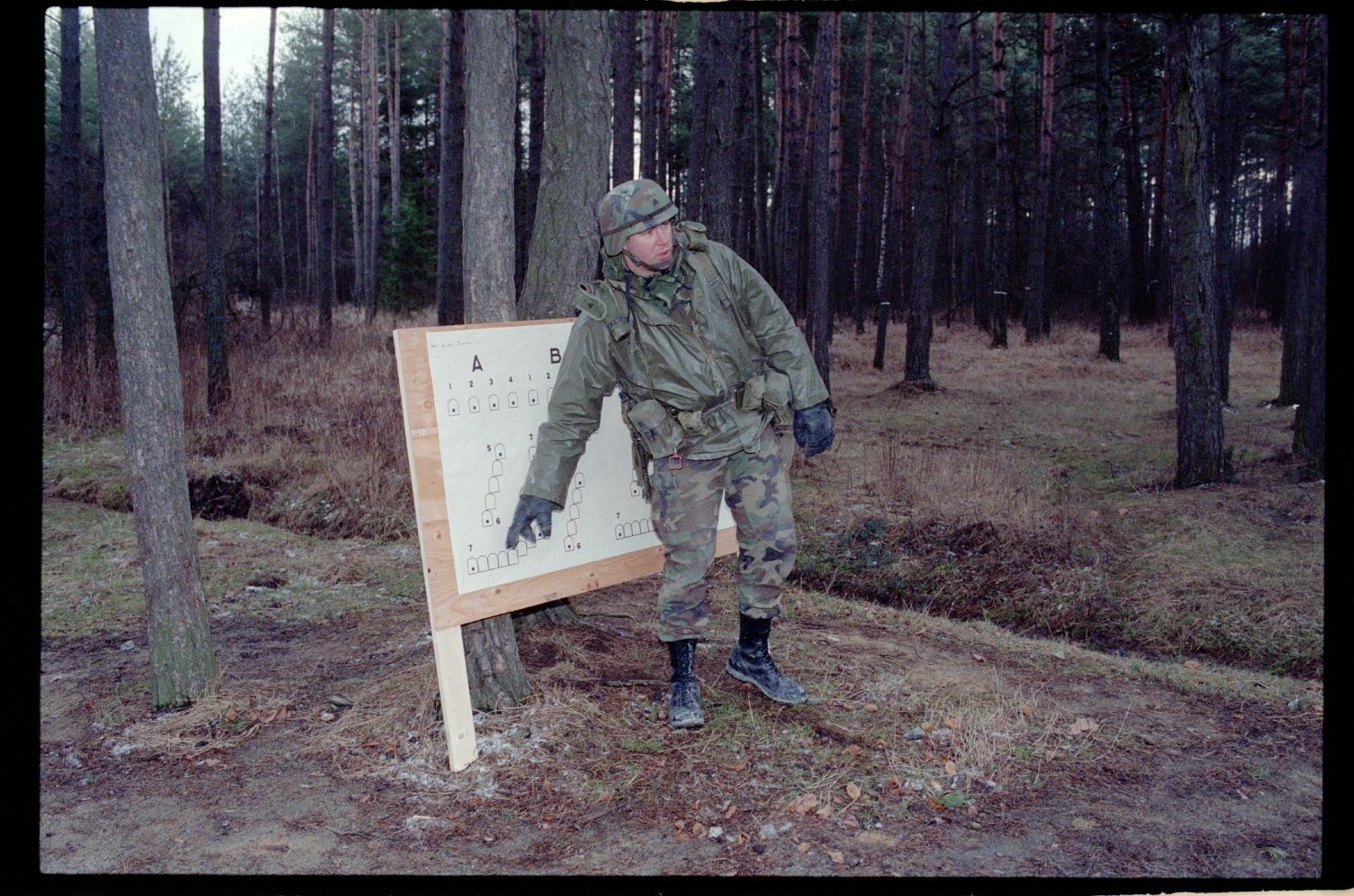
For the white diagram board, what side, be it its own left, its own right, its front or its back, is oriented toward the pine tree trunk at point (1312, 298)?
left

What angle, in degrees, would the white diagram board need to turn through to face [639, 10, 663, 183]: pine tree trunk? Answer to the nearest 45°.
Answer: approximately 135° to its left

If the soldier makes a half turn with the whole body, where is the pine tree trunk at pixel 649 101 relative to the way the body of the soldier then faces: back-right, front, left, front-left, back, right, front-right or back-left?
front

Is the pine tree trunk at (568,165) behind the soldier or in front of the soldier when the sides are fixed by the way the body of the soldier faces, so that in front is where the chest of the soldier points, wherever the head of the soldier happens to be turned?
behind

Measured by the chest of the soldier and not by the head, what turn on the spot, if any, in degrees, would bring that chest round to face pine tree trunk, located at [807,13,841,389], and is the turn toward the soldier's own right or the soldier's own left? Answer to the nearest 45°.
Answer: approximately 180°
